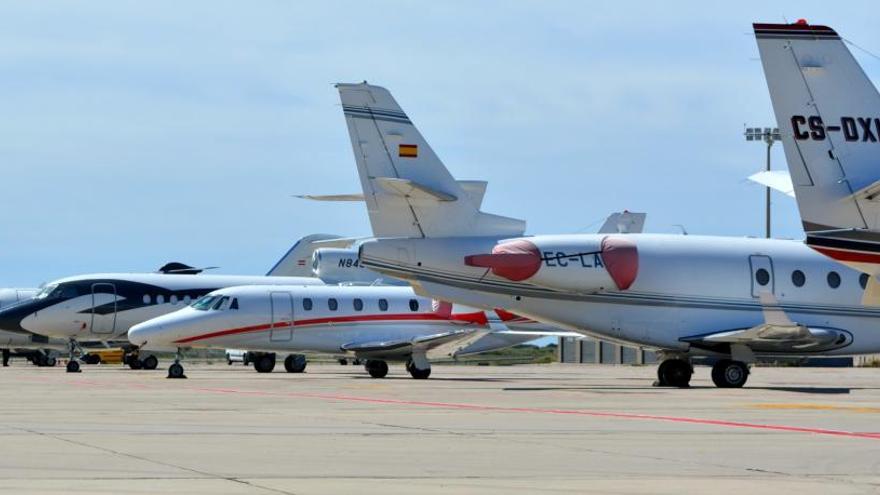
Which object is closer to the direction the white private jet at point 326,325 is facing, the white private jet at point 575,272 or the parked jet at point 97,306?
the parked jet

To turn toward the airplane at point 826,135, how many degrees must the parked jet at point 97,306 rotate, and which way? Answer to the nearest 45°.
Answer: approximately 135° to its left

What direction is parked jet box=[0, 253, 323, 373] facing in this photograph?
to the viewer's left

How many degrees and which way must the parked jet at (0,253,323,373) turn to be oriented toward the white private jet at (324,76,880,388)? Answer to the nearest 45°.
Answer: approximately 135° to its left

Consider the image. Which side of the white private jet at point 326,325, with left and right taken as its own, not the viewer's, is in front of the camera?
left
